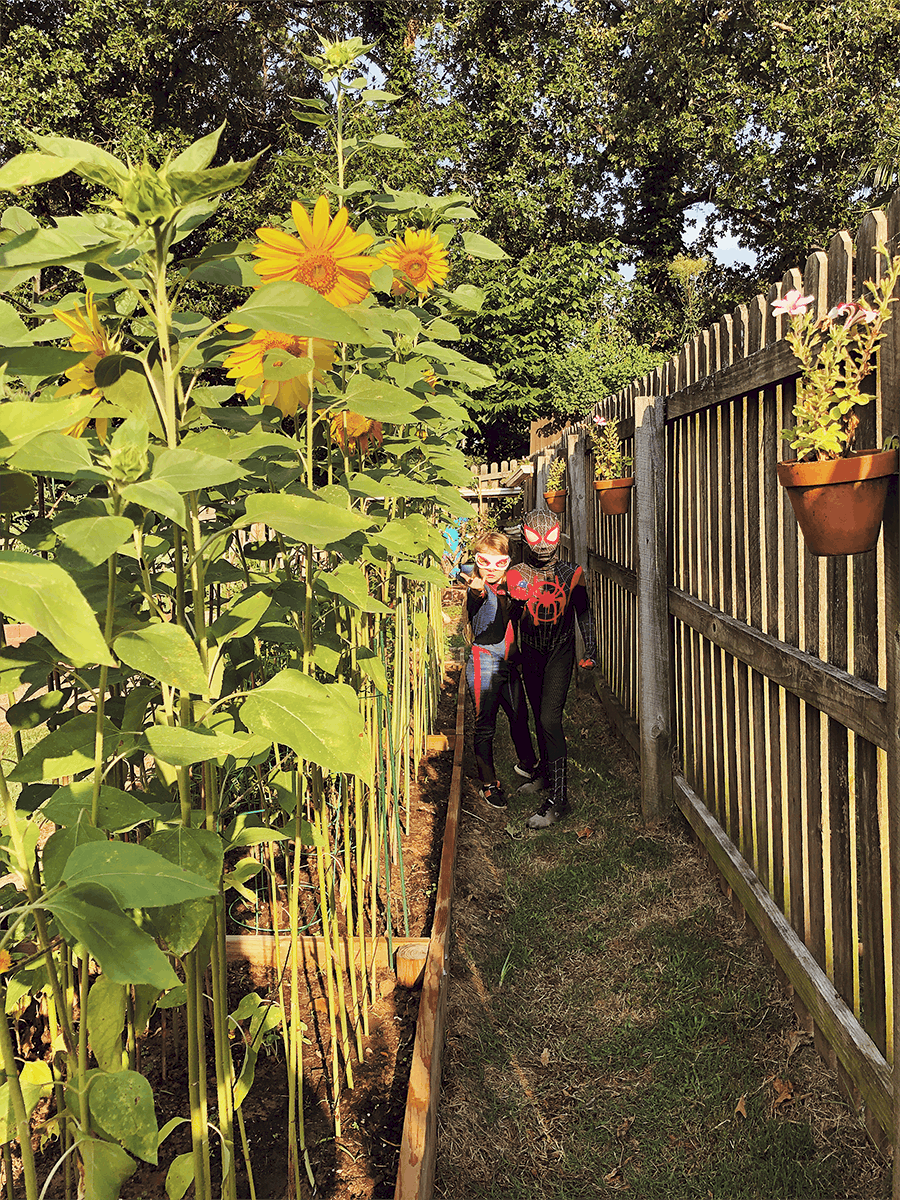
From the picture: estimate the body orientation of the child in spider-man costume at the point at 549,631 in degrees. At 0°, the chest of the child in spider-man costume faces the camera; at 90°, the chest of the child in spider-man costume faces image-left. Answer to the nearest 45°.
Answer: approximately 0°

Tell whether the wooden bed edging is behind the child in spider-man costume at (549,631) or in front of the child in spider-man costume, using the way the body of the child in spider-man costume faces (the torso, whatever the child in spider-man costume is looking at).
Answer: in front

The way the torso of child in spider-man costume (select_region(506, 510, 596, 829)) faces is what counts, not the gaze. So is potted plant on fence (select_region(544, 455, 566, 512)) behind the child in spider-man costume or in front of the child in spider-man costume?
behind

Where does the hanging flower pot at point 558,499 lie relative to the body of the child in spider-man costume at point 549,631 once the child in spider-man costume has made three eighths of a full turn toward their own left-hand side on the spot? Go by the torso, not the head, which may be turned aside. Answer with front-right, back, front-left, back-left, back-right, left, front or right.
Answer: front-left

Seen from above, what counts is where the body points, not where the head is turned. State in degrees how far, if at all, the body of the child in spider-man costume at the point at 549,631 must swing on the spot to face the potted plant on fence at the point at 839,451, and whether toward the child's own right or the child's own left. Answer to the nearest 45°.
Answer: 0° — they already face it
